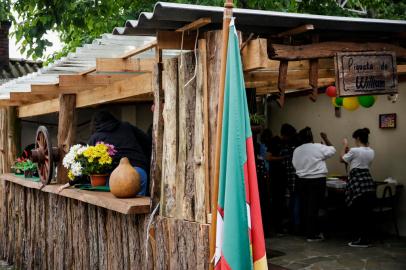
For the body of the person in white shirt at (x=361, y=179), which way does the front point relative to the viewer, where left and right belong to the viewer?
facing away from the viewer and to the left of the viewer

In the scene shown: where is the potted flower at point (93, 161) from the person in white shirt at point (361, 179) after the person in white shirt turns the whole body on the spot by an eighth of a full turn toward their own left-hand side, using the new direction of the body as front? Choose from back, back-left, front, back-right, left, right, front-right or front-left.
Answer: front-left

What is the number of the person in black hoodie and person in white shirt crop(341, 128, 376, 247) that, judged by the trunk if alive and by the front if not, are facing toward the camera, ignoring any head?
0

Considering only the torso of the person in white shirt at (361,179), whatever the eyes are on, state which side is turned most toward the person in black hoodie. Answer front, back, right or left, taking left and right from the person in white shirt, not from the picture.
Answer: left

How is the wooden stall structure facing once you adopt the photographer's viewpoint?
facing the viewer and to the left of the viewer

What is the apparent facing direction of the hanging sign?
toward the camera

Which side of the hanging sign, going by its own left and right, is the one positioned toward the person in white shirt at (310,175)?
back

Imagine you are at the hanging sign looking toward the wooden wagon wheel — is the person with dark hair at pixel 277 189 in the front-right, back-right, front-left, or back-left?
front-right
